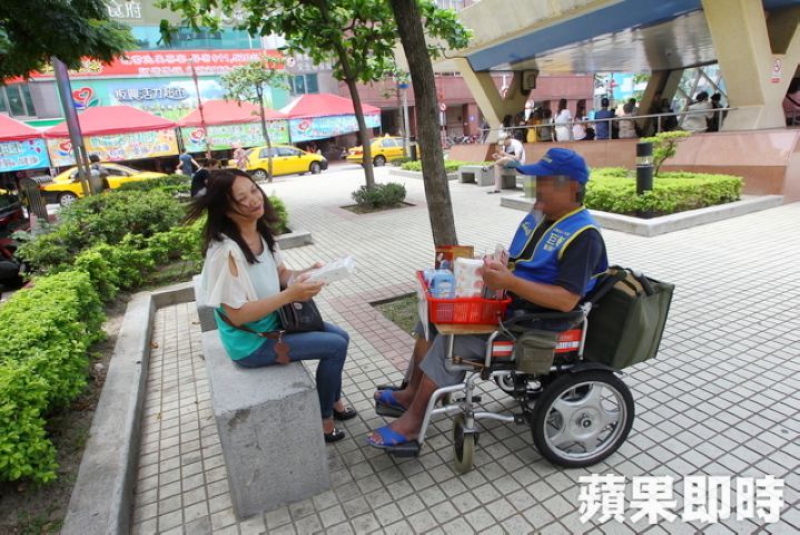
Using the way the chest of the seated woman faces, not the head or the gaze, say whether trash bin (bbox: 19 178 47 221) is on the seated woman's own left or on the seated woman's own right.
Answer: on the seated woman's own left

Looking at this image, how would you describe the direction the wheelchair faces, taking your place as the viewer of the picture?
facing to the left of the viewer

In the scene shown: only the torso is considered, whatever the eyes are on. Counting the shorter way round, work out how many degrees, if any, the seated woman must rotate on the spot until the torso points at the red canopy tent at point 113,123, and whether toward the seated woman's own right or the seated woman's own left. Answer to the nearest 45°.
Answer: approximately 90° to the seated woman's own left

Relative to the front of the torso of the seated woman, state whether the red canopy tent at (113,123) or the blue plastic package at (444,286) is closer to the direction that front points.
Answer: the blue plastic package

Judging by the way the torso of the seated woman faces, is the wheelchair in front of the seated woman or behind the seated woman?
in front

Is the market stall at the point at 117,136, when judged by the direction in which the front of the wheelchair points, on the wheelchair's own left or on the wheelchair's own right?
on the wheelchair's own right

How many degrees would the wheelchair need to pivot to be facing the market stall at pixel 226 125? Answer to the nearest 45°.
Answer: approximately 45° to its right

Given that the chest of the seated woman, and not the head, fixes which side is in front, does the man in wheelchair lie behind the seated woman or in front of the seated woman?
in front

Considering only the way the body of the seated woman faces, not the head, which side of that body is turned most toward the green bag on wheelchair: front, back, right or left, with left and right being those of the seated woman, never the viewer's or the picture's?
front

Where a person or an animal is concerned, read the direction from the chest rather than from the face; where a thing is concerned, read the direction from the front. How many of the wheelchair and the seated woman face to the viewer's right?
1

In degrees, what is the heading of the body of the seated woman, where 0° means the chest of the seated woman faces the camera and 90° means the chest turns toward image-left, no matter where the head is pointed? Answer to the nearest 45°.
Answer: approximately 270°

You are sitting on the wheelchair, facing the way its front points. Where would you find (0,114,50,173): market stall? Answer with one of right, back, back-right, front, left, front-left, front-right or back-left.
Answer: front-right

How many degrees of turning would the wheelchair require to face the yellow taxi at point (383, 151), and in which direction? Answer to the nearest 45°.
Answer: approximately 90° to its right

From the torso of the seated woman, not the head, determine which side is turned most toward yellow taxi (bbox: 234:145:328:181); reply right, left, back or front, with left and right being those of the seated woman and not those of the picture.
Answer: left

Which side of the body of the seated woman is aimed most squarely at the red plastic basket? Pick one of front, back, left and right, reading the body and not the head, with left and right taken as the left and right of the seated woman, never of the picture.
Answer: front

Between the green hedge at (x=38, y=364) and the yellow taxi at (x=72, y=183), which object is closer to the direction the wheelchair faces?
the green hedge

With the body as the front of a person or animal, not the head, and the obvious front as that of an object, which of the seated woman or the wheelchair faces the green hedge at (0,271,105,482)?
the wheelchair
